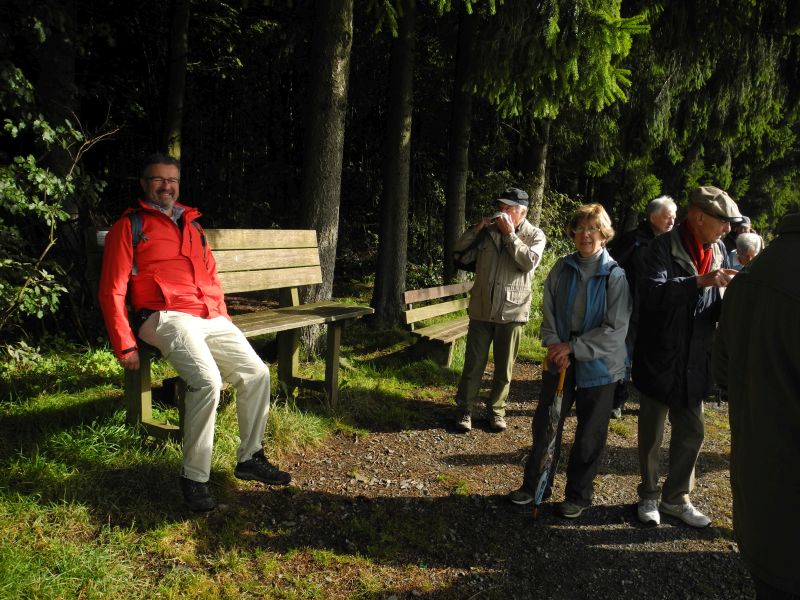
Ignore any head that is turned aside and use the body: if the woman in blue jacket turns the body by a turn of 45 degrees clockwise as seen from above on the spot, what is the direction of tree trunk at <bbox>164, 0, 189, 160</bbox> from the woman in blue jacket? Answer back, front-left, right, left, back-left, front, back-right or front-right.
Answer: front-right

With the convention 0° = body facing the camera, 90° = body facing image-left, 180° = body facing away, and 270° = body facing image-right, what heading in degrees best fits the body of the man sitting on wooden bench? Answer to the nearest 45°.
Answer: approximately 315°

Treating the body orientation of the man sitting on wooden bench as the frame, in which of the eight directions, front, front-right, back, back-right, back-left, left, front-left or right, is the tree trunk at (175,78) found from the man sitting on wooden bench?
back-left

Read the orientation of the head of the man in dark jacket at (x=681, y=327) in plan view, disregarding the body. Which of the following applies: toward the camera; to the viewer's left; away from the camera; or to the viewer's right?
to the viewer's right

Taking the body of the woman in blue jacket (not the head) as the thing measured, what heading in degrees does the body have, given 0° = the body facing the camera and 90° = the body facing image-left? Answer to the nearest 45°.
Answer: approximately 45°

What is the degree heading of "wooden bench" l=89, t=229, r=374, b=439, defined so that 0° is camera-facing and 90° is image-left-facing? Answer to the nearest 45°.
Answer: approximately 315°

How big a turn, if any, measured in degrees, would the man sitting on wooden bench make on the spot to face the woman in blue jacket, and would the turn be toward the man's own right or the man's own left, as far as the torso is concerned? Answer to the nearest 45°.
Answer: approximately 45° to the man's own left
